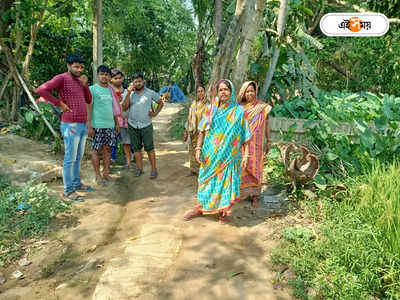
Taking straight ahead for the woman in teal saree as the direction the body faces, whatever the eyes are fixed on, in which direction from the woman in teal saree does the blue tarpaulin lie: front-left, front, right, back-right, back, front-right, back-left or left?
back

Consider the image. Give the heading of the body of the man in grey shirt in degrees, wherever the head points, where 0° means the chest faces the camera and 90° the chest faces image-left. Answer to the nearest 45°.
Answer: approximately 0°

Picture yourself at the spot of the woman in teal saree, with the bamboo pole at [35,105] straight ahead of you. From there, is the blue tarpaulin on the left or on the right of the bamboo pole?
right

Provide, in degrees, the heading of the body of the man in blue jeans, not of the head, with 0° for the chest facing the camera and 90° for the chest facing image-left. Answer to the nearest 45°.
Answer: approximately 315°

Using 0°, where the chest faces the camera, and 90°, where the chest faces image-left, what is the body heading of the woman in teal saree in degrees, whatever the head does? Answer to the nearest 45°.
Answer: approximately 0°

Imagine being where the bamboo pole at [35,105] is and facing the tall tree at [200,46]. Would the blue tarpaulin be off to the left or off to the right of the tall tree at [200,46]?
left
